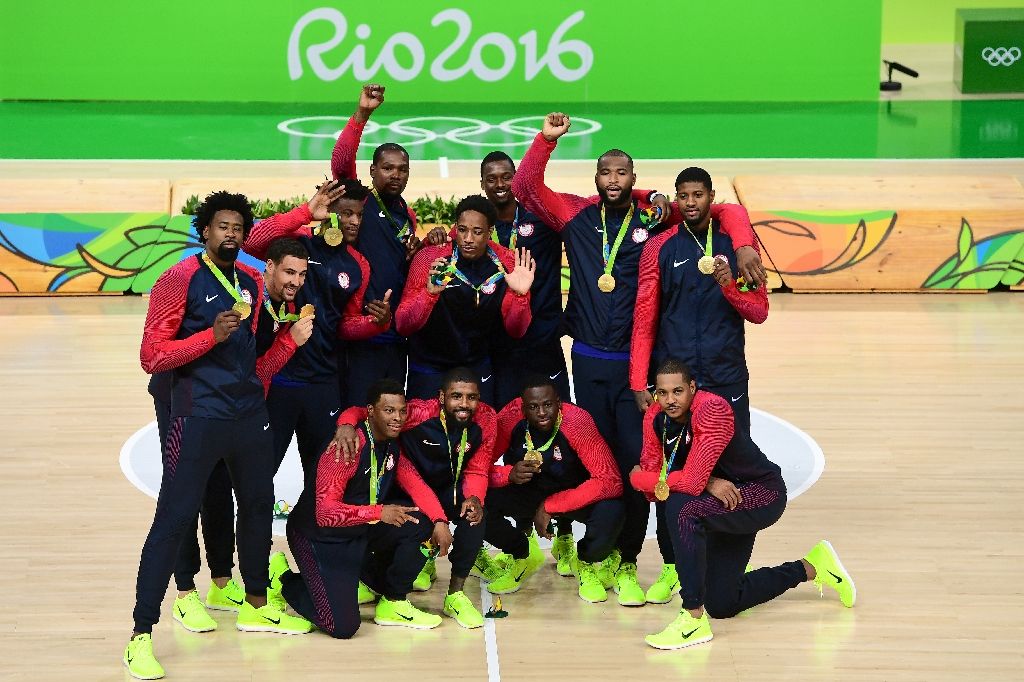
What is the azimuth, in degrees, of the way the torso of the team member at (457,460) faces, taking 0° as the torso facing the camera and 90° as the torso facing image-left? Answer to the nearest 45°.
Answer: approximately 0°

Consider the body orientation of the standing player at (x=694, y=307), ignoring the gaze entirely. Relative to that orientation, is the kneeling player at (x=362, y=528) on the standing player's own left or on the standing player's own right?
on the standing player's own right

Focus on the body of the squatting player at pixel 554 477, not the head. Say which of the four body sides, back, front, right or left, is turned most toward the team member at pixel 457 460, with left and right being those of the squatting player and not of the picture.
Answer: right

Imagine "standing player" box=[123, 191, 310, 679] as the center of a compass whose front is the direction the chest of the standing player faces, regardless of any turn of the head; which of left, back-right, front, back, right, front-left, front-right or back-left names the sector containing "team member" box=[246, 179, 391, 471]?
left

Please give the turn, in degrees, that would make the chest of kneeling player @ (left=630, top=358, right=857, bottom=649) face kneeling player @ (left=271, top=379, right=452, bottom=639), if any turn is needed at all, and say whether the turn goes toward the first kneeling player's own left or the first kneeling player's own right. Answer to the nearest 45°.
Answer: approximately 45° to the first kneeling player's own right

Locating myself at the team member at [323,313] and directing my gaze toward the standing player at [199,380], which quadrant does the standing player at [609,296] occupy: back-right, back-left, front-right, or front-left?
back-left
